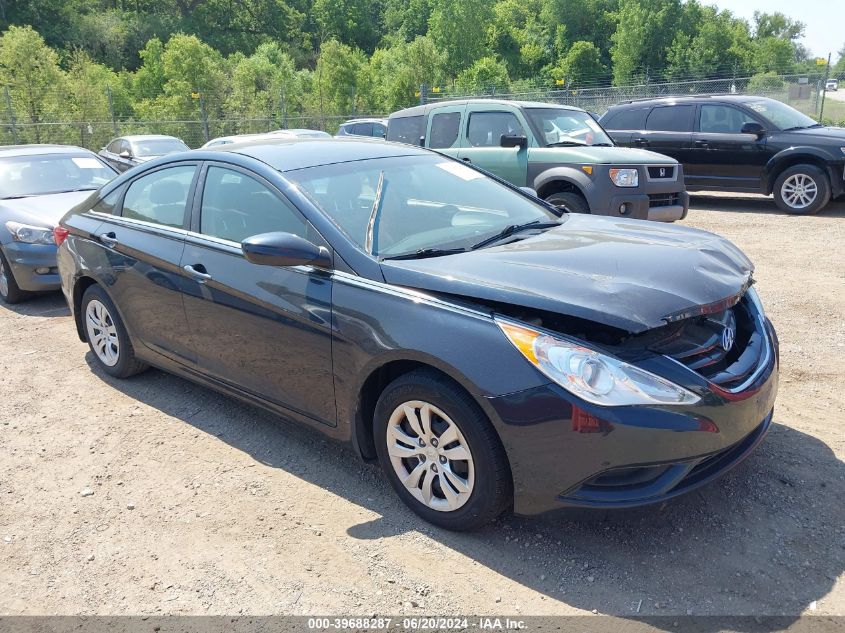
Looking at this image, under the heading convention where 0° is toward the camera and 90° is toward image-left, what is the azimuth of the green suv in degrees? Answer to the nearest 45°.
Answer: approximately 315°

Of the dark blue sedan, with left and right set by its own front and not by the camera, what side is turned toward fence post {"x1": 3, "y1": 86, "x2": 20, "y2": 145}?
back

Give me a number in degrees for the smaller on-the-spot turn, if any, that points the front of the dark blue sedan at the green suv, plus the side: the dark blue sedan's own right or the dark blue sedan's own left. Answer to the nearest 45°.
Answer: approximately 135° to the dark blue sedan's own left

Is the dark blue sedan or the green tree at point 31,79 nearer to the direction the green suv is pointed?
the dark blue sedan

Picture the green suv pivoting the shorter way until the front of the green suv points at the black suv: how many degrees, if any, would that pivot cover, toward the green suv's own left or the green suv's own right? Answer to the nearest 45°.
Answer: approximately 90° to the green suv's own left

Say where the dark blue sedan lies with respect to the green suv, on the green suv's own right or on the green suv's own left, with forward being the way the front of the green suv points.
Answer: on the green suv's own right

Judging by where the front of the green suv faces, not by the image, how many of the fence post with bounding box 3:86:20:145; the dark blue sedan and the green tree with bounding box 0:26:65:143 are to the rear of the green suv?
2

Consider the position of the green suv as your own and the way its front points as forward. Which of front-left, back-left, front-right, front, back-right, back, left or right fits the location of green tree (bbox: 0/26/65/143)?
back

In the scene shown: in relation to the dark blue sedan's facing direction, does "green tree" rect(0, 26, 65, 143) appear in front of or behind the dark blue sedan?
behind
